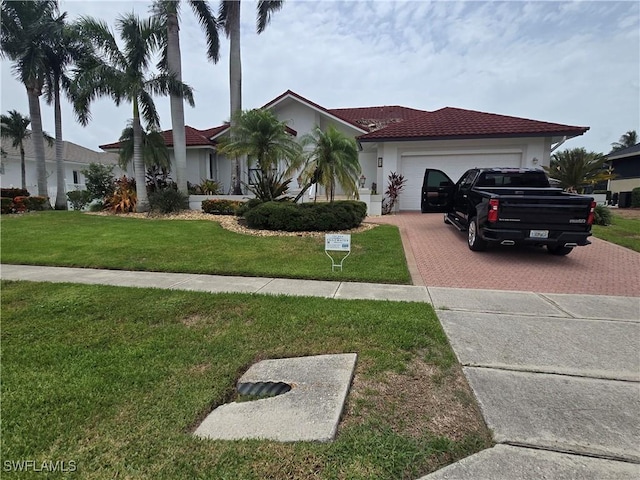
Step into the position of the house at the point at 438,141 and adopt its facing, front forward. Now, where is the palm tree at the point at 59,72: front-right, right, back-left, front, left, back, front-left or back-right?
right

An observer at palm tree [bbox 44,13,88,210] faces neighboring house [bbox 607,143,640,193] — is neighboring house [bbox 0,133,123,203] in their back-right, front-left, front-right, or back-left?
back-left

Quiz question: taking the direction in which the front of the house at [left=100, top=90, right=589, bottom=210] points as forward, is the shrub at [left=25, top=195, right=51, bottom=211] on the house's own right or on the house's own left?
on the house's own right

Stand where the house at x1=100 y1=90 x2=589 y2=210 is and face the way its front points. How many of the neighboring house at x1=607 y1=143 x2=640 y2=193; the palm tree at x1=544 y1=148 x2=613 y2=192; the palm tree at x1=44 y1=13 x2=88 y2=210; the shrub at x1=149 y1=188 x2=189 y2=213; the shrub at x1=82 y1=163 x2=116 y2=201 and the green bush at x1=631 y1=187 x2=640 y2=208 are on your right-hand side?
3

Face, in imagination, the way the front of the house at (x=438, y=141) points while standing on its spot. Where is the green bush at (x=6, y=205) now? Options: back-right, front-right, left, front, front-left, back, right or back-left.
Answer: right

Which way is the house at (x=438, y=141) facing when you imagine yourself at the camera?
facing the viewer

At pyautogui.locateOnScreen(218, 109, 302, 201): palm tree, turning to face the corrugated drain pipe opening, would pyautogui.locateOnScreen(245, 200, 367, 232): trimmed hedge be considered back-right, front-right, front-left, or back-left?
front-left

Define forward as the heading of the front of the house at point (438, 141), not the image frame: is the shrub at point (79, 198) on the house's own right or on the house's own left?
on the house's own right

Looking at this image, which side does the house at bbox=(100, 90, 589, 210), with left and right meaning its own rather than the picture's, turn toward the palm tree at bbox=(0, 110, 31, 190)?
right

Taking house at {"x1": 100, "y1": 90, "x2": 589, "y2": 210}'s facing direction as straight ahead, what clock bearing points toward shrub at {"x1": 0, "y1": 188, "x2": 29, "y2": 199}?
The shrub is roughly at 3 o'clock from the house.

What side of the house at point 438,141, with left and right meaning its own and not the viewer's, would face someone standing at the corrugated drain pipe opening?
front

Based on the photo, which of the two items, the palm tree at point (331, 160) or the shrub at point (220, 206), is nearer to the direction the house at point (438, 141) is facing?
the palm tree

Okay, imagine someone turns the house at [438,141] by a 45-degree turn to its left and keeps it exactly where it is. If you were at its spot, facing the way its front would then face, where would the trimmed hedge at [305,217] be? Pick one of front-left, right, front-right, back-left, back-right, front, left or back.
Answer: right

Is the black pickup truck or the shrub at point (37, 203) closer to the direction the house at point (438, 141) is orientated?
the black pickup truck

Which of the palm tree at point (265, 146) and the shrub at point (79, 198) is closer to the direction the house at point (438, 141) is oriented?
the palm tree

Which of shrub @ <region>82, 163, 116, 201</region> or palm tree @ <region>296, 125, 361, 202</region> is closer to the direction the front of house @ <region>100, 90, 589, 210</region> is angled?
the palm tree

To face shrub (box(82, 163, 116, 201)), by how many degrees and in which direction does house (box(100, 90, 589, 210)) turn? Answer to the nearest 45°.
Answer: approximately 90° to its right

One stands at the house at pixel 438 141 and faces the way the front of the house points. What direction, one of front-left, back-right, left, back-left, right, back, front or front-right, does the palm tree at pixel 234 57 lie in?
right

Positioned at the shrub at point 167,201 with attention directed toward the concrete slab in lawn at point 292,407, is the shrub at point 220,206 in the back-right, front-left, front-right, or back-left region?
front-left
